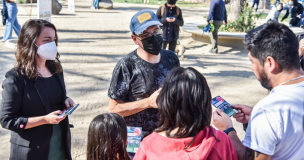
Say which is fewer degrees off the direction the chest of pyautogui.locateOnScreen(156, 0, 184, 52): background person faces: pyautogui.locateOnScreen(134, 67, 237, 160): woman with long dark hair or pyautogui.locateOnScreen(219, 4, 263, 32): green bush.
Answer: the woman with long dark hair

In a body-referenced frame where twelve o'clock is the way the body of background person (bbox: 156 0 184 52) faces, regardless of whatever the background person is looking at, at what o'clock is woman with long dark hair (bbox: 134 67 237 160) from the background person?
The woman with long dark hair is roughly at 12 o'clock from the background person.

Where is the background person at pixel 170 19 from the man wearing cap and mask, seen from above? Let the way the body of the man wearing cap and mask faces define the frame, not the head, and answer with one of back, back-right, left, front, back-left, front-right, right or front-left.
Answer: back-left

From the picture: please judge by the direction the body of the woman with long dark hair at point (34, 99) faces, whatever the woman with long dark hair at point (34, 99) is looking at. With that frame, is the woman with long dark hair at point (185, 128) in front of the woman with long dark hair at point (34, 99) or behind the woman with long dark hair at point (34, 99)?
in front

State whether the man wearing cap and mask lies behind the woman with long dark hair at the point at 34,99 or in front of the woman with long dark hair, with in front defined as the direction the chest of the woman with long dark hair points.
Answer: in front

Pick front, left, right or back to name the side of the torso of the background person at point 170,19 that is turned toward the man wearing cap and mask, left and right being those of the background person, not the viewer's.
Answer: front

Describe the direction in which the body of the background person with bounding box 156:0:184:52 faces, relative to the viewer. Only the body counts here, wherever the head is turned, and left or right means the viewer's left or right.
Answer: facing the viewer

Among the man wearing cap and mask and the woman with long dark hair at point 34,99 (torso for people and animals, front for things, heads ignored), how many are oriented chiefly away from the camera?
0

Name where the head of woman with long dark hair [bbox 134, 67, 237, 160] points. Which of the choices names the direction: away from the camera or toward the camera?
away from the camera

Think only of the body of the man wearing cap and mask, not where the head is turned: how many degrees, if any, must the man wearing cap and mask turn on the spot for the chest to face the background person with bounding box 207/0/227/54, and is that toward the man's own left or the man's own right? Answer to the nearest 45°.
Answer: approximately 135° to the man's own left
